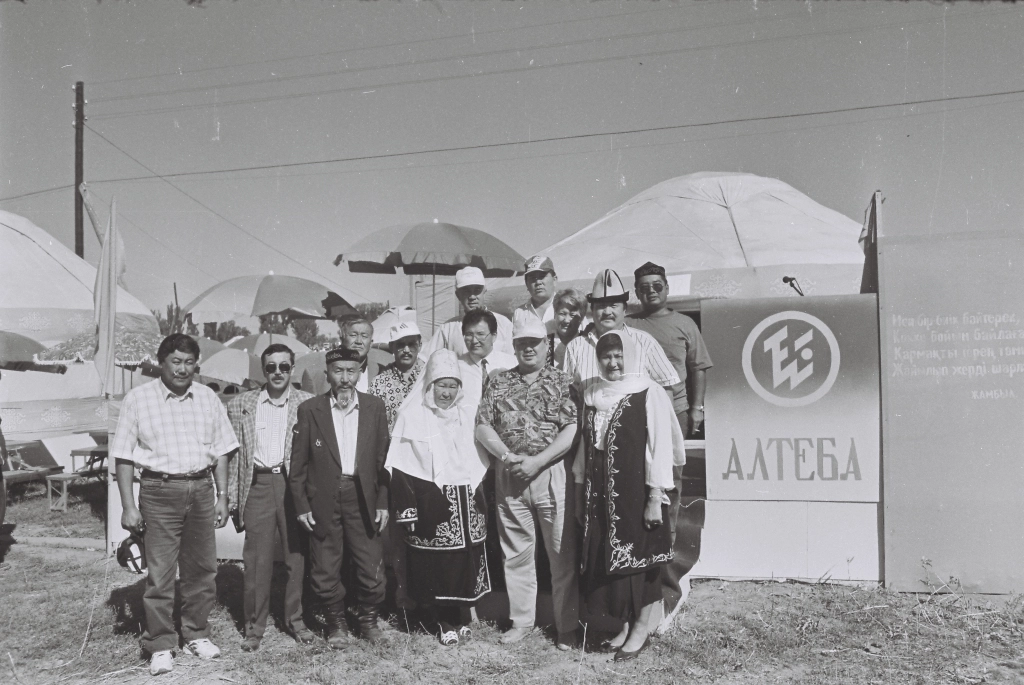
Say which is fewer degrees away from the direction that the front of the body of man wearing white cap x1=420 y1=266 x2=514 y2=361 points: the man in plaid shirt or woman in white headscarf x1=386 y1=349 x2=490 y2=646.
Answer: the woman in white headscarf

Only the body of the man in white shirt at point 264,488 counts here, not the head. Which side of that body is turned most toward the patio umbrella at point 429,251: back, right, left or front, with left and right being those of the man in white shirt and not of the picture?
back

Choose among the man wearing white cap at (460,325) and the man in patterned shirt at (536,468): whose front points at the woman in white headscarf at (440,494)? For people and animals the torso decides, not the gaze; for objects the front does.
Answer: the man wearing white cap

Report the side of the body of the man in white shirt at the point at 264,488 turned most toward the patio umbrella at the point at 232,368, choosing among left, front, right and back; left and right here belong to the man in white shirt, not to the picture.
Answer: back

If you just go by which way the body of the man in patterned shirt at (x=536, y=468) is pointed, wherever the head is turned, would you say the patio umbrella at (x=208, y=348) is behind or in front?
behind

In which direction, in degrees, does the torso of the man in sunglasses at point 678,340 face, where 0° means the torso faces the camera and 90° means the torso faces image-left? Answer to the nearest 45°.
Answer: approximately 45°
